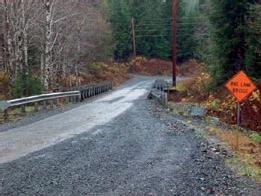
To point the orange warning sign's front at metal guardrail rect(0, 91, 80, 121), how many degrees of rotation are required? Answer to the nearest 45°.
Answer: approximately 135° to its right

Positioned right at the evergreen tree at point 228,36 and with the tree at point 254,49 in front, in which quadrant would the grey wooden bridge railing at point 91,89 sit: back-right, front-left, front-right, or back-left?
back-right

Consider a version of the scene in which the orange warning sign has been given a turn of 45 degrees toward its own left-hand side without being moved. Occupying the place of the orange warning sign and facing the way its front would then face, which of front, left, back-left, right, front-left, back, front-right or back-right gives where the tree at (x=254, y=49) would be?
back-left

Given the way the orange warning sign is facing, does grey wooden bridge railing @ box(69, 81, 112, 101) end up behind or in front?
behind

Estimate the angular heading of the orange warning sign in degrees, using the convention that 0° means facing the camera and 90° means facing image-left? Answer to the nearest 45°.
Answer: approximately 0°

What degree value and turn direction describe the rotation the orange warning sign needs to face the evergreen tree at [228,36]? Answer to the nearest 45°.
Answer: approximately 180°
